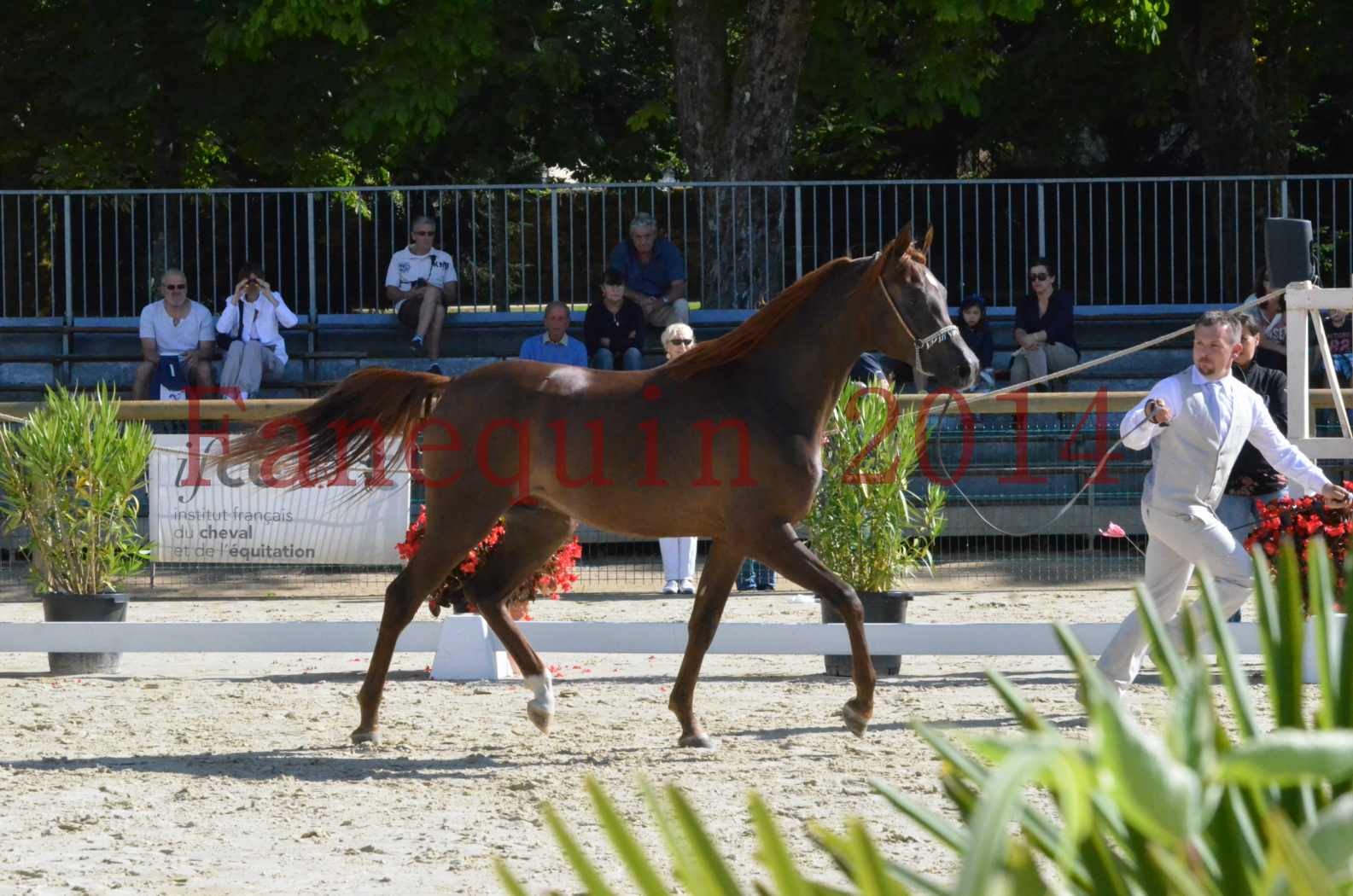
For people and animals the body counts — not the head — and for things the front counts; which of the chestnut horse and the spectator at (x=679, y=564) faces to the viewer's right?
the chestnut horse

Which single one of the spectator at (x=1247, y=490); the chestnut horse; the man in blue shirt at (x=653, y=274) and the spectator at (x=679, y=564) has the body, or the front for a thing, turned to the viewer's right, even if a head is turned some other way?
the chestnut horse

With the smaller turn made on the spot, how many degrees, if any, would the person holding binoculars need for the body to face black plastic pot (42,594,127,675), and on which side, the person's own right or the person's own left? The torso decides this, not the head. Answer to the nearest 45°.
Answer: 0° — they already face it

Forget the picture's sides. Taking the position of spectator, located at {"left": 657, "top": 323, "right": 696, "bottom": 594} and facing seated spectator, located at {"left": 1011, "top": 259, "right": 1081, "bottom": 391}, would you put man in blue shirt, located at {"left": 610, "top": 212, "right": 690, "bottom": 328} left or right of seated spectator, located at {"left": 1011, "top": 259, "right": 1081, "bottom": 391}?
left

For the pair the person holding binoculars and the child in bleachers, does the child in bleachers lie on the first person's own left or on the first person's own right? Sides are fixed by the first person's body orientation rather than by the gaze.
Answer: on the first person's own left

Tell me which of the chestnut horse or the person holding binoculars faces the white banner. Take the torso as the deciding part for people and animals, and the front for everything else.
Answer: the person holding binoculars

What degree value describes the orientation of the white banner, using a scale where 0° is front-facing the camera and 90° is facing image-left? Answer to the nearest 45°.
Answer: approximately 0°
